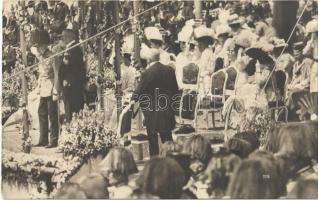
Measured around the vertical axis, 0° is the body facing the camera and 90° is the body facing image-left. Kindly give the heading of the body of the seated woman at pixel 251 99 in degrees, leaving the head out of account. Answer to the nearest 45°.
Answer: approximately 45°

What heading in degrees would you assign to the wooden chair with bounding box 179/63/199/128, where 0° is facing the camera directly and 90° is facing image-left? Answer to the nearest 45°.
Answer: approximately 45°

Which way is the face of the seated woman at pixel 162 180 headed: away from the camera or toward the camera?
away from the camera

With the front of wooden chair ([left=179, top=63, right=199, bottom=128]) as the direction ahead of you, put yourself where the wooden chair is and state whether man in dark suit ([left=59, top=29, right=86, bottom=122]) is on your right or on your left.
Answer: on your right
